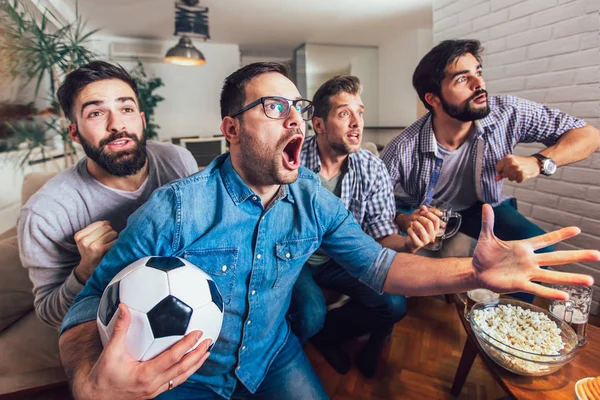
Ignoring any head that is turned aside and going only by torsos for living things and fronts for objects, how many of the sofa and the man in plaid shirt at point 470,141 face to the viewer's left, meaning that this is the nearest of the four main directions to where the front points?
0

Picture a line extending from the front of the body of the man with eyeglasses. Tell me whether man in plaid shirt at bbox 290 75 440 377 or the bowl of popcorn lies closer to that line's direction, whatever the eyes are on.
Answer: the bowl of popcorn

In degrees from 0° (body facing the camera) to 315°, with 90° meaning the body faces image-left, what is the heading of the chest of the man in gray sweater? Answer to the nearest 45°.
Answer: approximately 315°

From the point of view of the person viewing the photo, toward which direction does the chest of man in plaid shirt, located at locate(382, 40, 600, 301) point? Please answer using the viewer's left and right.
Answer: facing the viewer and to the right of the viewer

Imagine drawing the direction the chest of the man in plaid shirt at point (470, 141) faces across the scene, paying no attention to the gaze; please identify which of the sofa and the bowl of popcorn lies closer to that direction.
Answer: the bowl of popcorn

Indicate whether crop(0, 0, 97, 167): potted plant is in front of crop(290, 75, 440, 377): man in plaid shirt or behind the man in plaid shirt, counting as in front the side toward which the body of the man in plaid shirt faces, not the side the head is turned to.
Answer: behind

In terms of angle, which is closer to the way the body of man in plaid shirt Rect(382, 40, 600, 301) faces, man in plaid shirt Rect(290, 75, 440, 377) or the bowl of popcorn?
the bowl of popcorn

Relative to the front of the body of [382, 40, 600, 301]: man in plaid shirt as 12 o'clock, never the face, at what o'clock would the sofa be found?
The sofa is roughly at 3 o'clock from the man in plaid shirt.

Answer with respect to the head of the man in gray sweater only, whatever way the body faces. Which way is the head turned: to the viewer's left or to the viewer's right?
to the viewer's right
